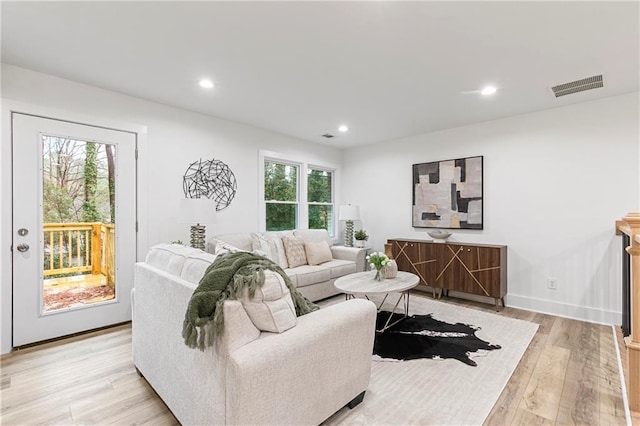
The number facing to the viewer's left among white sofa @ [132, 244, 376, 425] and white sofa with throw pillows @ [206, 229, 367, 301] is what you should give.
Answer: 0

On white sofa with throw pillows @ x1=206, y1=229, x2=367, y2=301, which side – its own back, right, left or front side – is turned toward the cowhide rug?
front

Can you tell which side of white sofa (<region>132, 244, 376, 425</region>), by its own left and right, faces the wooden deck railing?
left

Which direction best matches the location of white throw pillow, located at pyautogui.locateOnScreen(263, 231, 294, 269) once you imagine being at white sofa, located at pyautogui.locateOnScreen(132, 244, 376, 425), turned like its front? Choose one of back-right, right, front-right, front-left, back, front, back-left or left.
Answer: front-left

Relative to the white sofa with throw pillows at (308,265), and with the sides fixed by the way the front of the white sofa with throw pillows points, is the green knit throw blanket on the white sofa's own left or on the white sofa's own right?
on the white sofa's own right

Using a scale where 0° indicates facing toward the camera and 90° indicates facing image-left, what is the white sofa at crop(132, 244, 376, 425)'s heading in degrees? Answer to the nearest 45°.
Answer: approximately 225°

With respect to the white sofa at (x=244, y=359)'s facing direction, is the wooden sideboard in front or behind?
in front

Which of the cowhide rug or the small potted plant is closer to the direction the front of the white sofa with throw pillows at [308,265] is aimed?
the cowhide rug

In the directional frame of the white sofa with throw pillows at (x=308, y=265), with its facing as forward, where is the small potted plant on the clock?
The small potted plant is roughly at 9 o'clock from the white sofa with throw pillows.

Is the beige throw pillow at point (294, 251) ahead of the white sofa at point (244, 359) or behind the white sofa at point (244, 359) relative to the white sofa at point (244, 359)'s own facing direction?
ahead

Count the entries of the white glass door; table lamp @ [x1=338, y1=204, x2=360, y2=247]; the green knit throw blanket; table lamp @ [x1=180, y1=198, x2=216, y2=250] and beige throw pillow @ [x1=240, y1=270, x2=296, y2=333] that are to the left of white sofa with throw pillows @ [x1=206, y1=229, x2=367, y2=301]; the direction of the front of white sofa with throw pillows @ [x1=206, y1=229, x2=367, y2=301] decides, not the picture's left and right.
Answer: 1

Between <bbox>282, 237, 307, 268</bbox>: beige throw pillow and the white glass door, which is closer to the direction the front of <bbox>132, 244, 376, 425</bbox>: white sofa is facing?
the beige throw pillow

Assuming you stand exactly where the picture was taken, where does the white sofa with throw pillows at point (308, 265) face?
facing the viewer and to the right of the viewer
